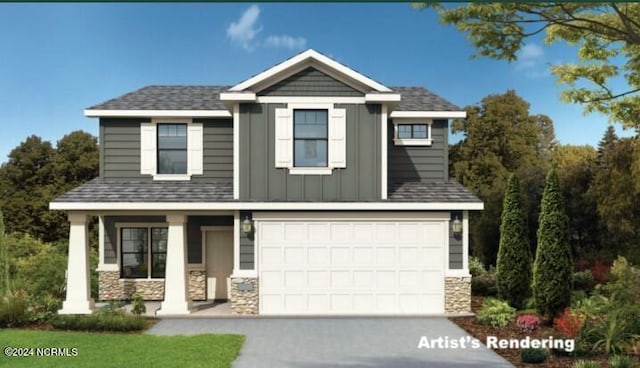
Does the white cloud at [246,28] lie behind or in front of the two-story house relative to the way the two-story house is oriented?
behind

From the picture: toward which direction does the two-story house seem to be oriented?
toward the camera

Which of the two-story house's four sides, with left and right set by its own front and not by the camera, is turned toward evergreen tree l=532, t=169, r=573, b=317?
left

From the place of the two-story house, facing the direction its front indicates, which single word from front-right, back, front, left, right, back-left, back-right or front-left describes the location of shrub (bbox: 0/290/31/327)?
right

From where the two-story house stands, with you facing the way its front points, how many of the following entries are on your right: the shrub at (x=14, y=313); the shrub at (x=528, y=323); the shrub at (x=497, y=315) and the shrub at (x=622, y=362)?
1

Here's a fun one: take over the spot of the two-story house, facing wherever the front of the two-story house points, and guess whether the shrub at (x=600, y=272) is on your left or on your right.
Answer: on your left

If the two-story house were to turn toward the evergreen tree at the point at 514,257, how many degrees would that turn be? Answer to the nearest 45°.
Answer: approximately 90° to its left

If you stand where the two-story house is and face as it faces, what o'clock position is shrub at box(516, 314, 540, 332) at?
The shrub is roughly at 10 o'clock from the two-story house.

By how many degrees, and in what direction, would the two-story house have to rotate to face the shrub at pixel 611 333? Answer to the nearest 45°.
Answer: approximately 45° to its left

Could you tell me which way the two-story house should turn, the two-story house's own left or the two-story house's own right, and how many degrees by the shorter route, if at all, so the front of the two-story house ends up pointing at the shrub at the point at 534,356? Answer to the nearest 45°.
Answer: approximately 45° to the two-story house's own left

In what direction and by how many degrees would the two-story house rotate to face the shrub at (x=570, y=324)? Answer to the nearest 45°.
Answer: approximately 45° to its left
